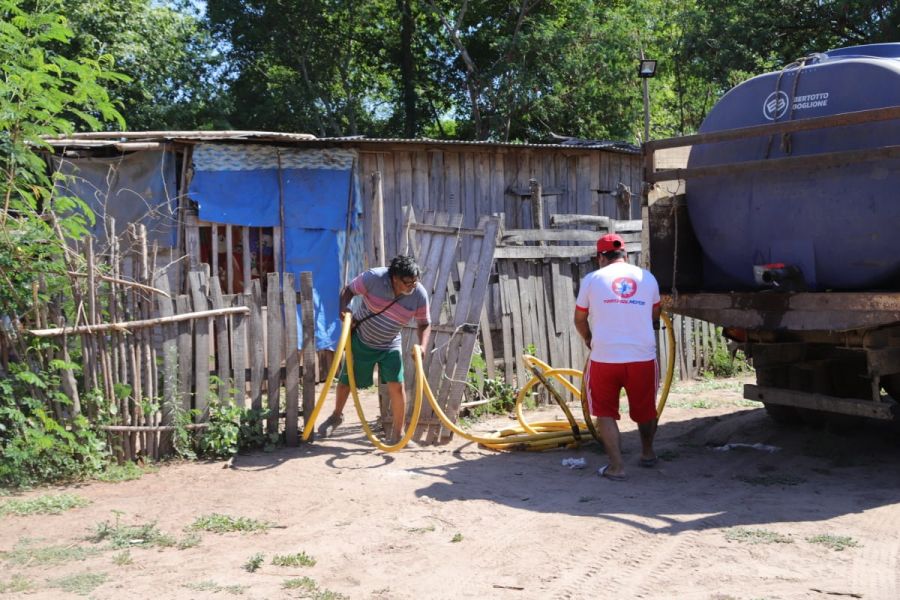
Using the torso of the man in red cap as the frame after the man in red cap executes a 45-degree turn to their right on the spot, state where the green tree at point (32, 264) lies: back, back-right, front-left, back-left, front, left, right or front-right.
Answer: back-left

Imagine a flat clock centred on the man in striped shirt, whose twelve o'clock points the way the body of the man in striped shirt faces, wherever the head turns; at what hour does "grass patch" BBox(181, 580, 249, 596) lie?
The grass patch is roughly at 2 o'clock from the man in striped shirt.

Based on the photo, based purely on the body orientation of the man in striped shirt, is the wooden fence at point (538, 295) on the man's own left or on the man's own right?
on the man's own left

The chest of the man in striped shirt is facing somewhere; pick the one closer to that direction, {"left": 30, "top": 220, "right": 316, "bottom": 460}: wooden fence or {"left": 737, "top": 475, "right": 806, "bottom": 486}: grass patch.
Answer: the grass patch

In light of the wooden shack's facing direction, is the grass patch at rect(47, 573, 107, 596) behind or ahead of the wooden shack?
ahead

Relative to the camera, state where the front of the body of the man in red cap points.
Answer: away from the camera

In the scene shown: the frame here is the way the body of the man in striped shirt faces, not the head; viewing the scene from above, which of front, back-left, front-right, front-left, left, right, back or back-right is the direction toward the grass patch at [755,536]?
front

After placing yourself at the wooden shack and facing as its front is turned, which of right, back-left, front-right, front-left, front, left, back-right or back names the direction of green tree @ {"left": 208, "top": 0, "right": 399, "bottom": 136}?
back

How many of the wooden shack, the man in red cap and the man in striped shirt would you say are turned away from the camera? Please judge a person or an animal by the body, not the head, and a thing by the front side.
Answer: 1

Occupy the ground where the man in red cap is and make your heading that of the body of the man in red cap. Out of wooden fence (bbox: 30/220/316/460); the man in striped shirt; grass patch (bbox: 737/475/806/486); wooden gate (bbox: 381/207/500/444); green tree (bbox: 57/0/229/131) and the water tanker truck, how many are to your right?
2

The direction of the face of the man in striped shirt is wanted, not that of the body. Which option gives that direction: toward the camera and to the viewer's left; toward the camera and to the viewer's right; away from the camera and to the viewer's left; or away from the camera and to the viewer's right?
toward the camera and to the viewer's right

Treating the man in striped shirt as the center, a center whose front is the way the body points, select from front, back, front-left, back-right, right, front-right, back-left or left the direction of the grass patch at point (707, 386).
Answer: left

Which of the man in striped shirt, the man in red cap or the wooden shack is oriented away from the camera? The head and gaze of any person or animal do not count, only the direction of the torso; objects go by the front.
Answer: the man in red cap

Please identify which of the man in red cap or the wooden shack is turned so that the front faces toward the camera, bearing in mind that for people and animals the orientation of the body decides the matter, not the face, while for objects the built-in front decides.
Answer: the wooden shack

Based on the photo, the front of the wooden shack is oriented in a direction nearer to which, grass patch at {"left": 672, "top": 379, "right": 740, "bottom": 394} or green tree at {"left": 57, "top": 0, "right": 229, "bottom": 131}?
the grass patch

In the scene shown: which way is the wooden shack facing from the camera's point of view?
toward the camera

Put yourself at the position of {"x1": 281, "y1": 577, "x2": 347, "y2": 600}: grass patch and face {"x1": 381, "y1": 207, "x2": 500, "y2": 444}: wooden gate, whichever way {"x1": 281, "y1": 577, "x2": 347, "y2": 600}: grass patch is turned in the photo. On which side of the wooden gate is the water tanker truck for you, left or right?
right
